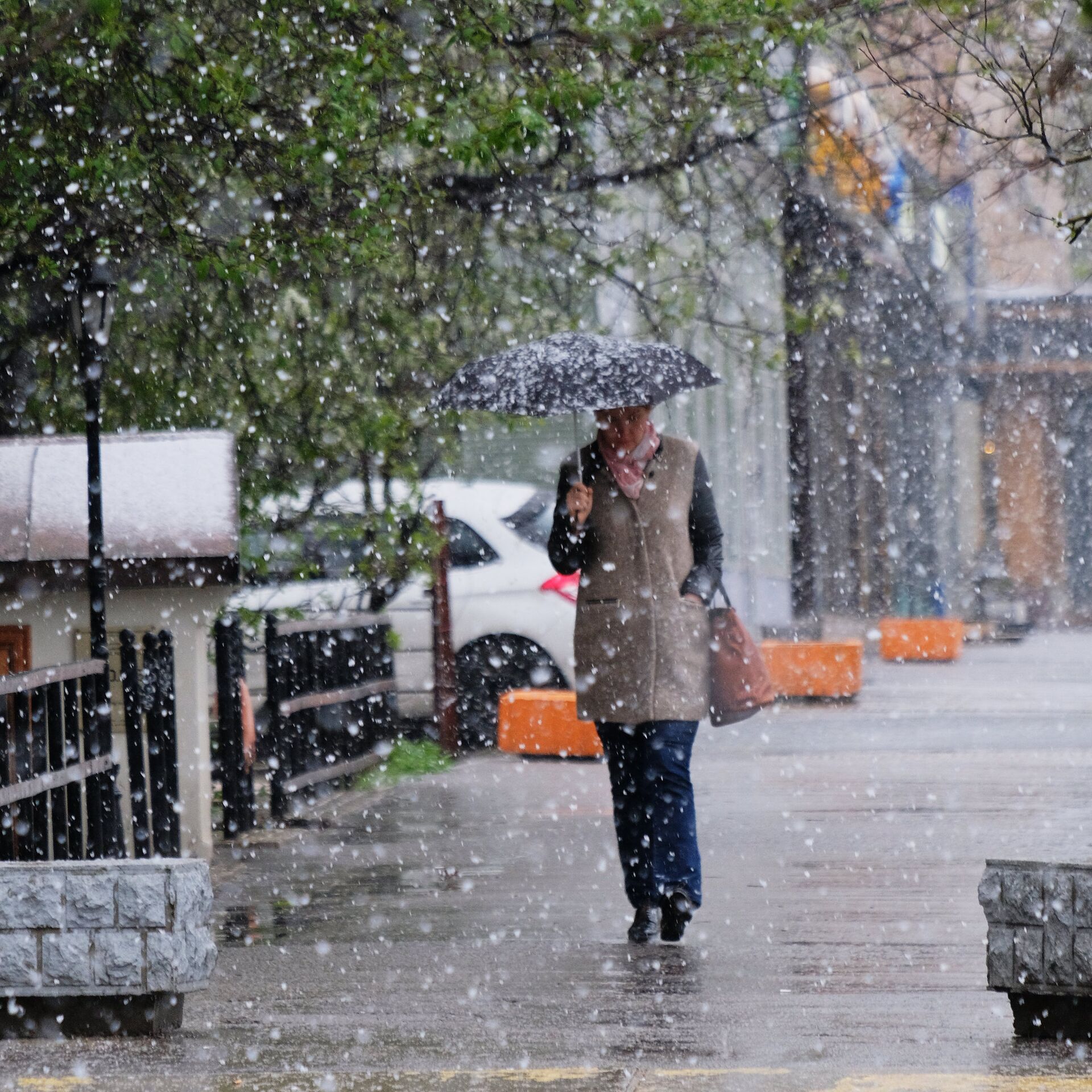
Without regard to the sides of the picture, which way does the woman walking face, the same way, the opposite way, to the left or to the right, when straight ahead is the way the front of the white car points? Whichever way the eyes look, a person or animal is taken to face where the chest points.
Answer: to the left

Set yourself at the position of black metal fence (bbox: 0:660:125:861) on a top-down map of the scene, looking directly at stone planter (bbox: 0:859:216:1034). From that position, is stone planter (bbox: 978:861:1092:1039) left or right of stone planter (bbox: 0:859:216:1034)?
left

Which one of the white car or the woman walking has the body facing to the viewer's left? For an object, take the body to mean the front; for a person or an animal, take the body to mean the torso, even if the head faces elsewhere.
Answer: the white car

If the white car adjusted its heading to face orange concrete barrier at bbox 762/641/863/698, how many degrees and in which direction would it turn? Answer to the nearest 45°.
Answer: approximately 135° to its right

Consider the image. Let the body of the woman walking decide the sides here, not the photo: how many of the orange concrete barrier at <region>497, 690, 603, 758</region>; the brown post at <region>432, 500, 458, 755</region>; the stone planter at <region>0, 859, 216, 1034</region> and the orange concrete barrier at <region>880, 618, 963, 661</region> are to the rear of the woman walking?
3

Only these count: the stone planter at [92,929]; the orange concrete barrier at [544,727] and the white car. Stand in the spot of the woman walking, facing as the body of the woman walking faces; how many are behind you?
2

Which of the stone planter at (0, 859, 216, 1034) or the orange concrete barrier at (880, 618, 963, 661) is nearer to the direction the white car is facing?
the stone planter

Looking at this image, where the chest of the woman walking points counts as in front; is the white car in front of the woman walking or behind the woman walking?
behind

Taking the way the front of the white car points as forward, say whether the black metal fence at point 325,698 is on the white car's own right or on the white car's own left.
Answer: on the white car's own left

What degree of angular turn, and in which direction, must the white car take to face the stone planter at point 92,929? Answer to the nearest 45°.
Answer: approximately 90° to its left

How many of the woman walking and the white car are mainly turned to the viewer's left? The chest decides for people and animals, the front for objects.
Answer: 1

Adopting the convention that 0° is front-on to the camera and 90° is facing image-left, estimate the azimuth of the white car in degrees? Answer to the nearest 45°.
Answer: approximately 90°

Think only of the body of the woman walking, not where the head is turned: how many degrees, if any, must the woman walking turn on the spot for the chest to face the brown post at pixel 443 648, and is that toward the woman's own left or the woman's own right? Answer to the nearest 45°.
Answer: approximately 180°

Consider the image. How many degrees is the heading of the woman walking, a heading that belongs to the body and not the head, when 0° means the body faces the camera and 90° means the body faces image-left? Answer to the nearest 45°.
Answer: approximately 0°
